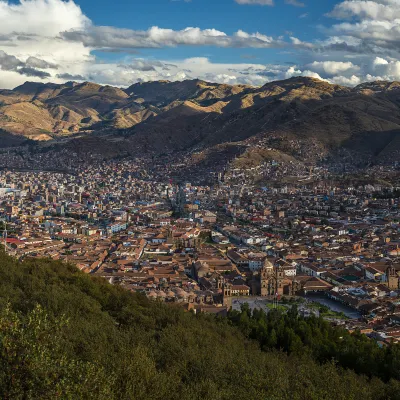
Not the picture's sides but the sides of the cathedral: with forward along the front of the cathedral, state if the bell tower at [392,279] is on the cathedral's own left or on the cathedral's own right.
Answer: on the cathedral's own left

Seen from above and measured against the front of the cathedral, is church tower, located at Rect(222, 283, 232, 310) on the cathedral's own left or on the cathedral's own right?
on the cathedral's own right
